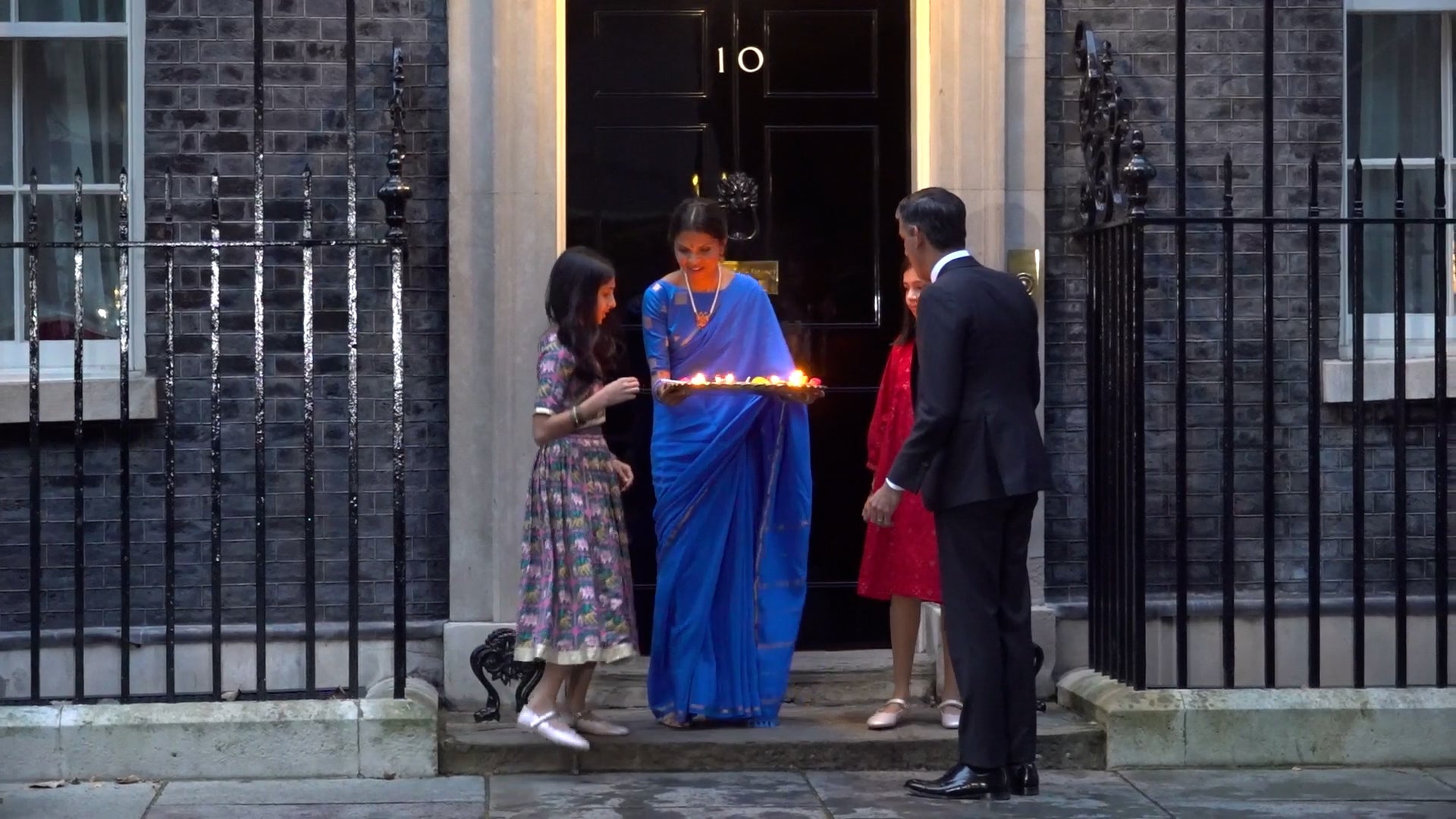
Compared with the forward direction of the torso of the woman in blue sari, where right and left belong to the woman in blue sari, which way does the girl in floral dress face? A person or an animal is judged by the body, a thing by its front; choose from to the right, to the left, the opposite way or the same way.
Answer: to the left

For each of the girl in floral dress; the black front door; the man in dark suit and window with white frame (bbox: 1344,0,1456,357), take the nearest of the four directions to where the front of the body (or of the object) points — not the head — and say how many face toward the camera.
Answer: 2

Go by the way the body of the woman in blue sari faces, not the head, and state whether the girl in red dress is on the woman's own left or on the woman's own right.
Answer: on the woman's own left

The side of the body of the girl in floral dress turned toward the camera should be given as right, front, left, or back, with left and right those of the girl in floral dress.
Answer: right

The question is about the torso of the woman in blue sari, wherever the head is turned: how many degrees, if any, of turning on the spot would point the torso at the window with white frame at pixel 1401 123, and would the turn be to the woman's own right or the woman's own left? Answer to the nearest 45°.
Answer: approximately 90° to the woman's own left

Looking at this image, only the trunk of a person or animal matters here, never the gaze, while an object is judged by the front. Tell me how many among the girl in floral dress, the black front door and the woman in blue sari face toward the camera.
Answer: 2

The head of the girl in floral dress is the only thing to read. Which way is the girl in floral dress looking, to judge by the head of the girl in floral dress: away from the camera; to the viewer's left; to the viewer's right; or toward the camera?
to the viewer's right

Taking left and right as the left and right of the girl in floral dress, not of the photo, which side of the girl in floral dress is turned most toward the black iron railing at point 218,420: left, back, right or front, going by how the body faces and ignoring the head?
back

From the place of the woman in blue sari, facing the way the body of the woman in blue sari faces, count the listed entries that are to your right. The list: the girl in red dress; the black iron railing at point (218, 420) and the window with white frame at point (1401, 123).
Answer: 1

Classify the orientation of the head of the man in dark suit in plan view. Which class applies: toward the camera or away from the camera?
away from the camera
